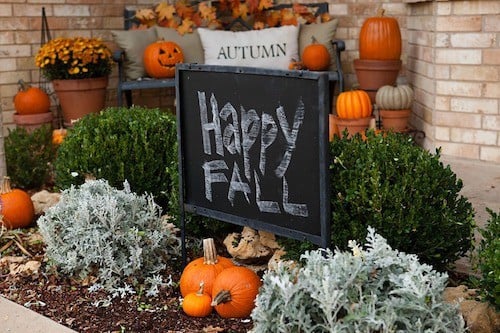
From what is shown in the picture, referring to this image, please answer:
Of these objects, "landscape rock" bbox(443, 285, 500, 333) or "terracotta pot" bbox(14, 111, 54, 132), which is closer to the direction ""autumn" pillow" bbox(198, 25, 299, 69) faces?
the landscape rock

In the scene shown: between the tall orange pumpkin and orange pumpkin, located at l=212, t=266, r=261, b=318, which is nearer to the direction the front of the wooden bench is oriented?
the orange pumpkin

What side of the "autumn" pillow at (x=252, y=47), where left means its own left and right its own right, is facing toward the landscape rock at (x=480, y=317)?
front

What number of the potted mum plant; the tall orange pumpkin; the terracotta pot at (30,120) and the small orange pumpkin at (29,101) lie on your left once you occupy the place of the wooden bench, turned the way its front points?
1

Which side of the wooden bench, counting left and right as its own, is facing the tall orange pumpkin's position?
left

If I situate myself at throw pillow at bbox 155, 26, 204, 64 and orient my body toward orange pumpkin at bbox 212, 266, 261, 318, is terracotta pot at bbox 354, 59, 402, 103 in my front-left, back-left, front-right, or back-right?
front-left

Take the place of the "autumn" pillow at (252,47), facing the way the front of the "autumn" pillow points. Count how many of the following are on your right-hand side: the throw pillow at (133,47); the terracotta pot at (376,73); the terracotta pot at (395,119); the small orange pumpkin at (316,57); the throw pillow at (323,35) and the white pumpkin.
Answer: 1

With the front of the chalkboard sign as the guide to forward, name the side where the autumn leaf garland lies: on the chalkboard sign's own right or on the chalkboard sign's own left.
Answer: on the chalkboard sign's own right

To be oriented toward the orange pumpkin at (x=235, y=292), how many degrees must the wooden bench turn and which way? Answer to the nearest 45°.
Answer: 0° — it already faces it

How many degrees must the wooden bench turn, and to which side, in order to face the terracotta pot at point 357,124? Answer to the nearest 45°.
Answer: approximately 45° to its left

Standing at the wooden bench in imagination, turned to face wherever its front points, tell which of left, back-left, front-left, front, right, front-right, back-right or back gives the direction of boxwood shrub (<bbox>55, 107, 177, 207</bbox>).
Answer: front

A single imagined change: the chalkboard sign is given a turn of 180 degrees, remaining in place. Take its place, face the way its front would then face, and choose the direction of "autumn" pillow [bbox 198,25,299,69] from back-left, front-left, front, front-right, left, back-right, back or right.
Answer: front-left

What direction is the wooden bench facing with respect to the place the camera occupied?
facing the viewer

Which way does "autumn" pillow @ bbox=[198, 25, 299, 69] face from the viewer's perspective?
toward the camera

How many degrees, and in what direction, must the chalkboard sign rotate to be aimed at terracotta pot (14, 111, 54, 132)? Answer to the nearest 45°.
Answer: approximately 90° to its right

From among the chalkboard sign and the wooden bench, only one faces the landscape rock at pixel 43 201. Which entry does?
the wooden bench
